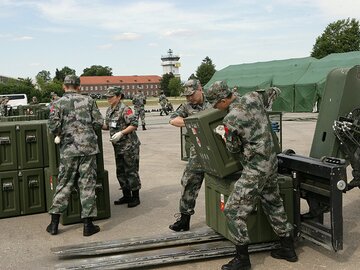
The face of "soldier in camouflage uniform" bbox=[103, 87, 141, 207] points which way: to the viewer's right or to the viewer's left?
to the viewer's left

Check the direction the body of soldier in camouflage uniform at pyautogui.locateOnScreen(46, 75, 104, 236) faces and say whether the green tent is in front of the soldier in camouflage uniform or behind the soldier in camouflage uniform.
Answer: in front

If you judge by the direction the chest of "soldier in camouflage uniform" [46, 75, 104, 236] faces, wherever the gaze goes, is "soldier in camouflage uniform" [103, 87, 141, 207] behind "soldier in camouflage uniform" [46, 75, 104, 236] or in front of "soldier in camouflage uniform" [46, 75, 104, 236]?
in front

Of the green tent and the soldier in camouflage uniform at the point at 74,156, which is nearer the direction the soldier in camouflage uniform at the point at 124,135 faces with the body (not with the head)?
the soldier in camouflage uniform

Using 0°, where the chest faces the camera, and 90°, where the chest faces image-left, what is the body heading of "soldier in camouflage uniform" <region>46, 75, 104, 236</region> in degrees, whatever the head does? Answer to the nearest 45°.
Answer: approximately 180°

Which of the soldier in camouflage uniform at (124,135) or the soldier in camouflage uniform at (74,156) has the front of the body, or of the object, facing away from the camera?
the soldier in camouflage uniform at (74,156)

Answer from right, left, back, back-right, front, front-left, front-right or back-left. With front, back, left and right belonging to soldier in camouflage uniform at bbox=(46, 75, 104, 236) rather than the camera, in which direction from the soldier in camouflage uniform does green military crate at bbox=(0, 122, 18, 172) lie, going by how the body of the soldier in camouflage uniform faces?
front-left

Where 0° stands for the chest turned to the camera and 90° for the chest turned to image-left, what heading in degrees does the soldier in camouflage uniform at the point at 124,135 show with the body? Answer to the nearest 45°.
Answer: approximately 45°

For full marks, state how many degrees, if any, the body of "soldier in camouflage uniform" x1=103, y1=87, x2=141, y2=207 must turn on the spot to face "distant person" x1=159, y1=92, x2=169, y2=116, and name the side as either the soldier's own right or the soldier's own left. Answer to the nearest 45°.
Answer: approximately 135° to the soldier's own right

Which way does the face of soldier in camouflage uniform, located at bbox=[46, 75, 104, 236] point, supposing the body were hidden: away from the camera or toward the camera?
away from the camera

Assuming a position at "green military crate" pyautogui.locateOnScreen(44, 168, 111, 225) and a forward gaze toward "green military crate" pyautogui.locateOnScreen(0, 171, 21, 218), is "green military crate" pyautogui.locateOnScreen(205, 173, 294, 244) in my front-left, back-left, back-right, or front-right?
back-left

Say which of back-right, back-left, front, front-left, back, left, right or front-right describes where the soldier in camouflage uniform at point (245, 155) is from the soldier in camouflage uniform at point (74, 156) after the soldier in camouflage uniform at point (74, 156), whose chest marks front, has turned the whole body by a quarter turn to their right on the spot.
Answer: front-right

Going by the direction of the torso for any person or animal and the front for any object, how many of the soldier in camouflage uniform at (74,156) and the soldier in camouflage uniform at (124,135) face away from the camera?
1

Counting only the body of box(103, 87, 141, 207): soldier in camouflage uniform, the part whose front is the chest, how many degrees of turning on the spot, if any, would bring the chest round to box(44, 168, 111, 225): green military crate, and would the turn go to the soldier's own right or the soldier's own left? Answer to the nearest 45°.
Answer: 0° — they already face it
